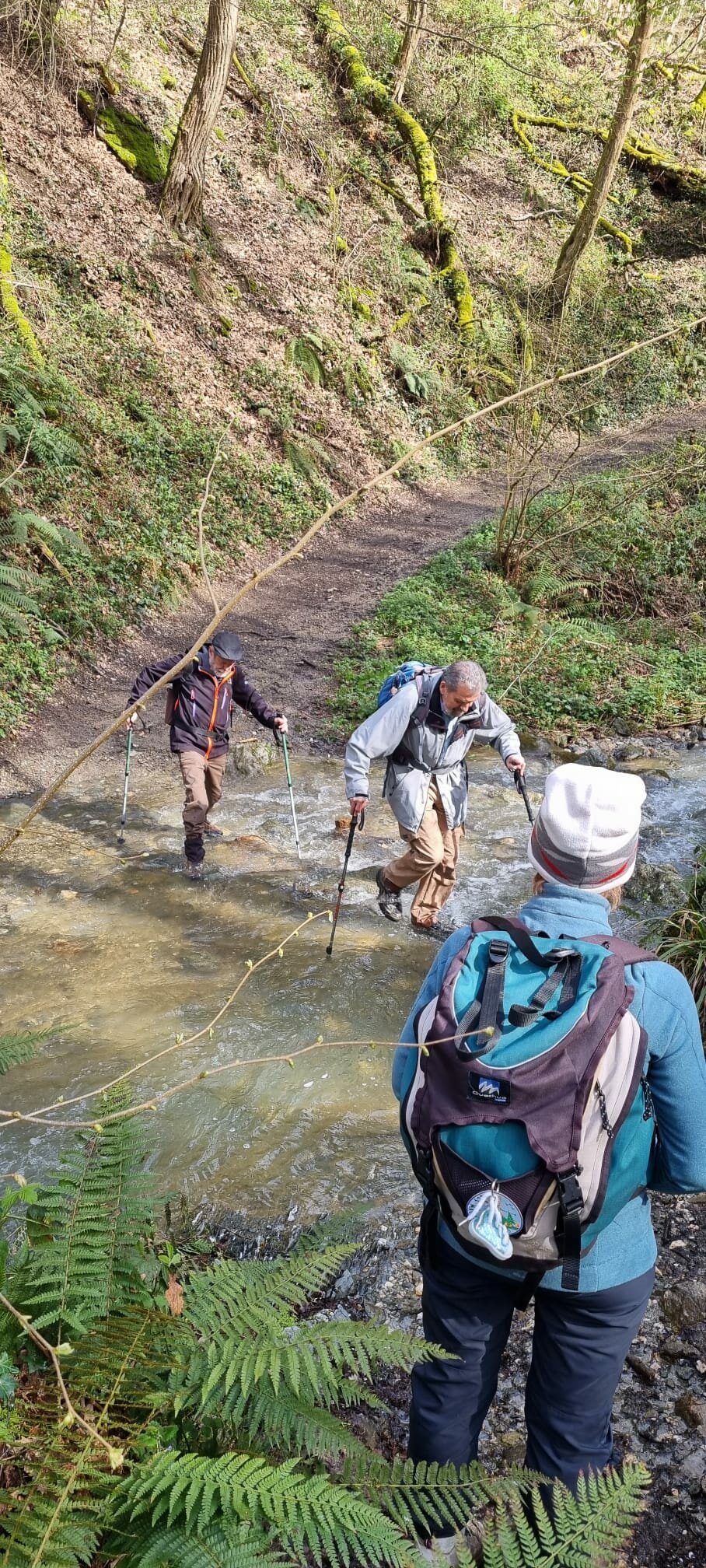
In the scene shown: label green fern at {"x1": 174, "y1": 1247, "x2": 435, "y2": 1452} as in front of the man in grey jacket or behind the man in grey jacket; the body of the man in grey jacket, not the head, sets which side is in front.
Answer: in front

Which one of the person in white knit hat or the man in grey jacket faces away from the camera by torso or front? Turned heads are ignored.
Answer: the person in white knit hat

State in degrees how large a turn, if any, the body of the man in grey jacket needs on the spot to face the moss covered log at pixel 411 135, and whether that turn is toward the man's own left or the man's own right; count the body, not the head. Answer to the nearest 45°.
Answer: approximately 135° to the man's own left

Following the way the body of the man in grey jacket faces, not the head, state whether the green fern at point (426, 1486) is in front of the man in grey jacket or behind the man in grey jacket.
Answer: in front

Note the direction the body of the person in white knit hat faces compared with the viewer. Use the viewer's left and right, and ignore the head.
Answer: facing away from the viewer

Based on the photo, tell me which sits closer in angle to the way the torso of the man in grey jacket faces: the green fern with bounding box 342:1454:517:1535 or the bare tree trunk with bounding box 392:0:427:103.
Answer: the green fern

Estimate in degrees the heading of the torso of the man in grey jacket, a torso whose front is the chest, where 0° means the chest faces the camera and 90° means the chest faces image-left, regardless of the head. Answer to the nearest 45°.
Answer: approximately 315°

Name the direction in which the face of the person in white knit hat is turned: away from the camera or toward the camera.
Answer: away from the camera

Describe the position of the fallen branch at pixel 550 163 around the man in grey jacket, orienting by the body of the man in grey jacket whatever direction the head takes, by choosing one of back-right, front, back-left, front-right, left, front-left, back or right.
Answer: back-left

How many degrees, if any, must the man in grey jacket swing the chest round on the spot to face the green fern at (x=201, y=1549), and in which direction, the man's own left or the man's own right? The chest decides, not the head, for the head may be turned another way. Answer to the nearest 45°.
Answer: approximately 45° to the man's own right

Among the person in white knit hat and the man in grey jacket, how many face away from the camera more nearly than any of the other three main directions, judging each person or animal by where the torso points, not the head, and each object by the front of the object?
1
